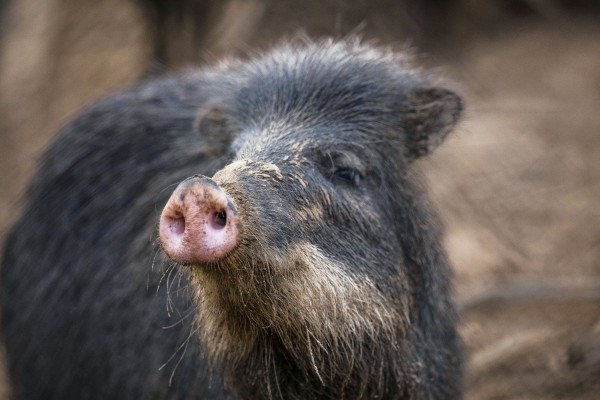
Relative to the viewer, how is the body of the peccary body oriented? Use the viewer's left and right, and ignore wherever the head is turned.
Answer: facing the viewer and to the right of the viewer
